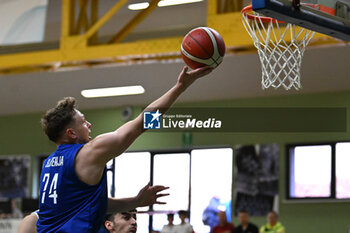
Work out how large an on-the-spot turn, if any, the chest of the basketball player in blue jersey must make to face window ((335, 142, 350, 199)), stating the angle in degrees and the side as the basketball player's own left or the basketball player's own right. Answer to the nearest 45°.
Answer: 0° — they already face it

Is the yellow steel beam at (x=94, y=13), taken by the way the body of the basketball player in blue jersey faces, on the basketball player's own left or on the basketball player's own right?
on the basketball player's own left

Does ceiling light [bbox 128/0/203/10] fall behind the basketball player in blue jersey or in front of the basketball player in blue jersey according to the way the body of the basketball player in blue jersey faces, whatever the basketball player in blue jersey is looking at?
in front

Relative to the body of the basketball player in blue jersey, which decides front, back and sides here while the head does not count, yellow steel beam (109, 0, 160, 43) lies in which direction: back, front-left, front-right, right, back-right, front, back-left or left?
front-left

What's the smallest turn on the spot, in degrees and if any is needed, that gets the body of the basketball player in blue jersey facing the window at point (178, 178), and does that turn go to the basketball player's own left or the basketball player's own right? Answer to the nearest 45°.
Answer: approximately 45° to the basketball player's own left

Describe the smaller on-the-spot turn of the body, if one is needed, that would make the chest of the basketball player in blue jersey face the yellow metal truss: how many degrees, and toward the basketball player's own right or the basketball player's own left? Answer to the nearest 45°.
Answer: approximately 45° to the basketball player's own left

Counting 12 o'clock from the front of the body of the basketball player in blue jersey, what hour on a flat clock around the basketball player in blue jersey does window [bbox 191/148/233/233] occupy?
The window is roughly at 11 o'clock from the basketball player in blue jersey.

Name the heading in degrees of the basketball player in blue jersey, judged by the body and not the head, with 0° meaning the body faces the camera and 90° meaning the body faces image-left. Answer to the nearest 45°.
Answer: approximately 225°

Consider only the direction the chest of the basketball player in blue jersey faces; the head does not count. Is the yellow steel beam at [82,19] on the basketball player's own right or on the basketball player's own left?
on the basketball player's own left

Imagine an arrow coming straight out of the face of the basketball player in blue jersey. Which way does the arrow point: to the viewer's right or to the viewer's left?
to the viewer's right

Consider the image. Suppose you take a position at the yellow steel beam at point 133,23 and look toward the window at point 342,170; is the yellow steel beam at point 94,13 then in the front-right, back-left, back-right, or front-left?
back-left
